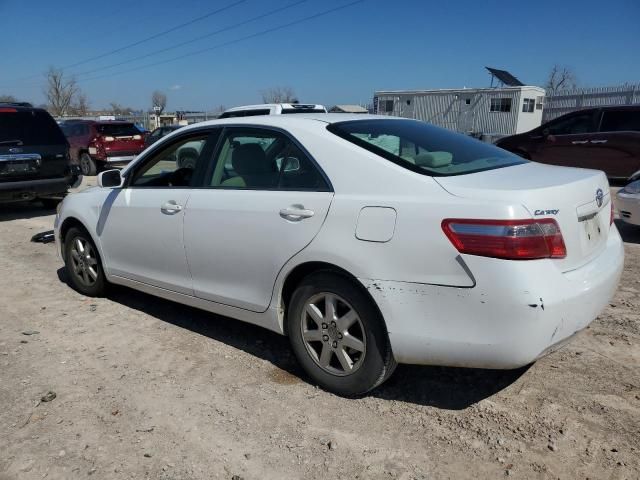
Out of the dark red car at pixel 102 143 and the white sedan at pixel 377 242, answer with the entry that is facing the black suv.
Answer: the white sedan

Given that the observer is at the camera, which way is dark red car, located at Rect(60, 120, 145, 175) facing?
facing away from the viewer and to the left of the viewer

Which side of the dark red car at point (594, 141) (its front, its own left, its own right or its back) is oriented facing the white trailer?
right

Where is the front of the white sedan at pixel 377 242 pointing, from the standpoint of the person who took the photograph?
facing away from the viewer and to the left of the viewer

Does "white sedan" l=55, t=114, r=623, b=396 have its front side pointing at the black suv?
yes

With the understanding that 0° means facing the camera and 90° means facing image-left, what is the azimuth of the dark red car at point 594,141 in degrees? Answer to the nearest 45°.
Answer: approximately 90°

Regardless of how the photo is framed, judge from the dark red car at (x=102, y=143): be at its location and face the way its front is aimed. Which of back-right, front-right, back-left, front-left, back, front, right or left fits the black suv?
back-left

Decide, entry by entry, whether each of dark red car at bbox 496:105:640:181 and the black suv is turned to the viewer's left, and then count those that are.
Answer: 1

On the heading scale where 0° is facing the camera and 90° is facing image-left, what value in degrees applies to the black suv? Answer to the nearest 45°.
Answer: approximately 180°

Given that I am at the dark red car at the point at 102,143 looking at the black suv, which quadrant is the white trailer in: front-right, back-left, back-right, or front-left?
back-left

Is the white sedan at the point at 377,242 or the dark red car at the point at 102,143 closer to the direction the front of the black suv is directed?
the dark red car

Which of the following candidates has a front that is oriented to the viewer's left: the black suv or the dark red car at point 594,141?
the dark red car
